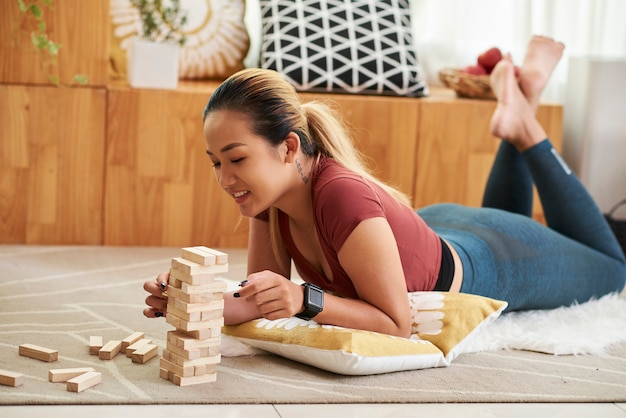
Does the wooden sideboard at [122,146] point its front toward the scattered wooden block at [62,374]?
yes

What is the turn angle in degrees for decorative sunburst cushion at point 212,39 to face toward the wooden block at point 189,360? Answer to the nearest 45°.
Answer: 0° — it already faces it

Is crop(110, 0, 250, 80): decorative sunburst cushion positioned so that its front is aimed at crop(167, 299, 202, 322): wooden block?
yes

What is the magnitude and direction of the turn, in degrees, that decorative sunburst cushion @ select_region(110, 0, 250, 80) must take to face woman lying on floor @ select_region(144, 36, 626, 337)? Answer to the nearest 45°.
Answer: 0° — it already faces them

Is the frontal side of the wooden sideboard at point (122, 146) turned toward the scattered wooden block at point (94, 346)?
yes

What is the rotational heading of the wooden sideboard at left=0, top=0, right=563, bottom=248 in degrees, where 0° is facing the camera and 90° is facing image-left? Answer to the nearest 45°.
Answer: approximately 0°

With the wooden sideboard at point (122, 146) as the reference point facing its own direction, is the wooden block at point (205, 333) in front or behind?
in front

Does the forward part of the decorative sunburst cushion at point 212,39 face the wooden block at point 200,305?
yes

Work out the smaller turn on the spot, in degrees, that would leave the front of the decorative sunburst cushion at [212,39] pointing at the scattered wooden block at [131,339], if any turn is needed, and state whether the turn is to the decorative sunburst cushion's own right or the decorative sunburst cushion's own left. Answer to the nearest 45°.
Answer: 0° — it already faces it

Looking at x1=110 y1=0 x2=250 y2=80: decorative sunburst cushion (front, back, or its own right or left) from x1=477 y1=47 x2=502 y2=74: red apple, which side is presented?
left

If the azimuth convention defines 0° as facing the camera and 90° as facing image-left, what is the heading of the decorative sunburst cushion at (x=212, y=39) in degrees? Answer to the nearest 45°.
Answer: approximately 0°

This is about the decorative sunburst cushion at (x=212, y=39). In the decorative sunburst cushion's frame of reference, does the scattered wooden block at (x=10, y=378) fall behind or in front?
in front

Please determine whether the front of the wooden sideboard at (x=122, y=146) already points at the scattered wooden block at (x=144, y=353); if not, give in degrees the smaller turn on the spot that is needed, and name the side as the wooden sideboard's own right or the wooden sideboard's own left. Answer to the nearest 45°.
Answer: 0° — it already faces it

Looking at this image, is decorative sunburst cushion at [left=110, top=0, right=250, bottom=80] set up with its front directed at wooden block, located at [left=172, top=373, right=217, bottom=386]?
yes
